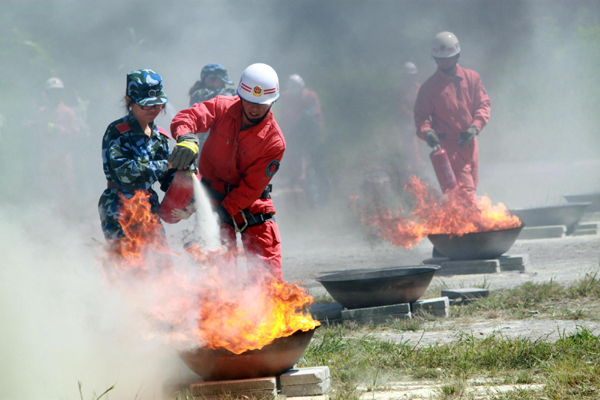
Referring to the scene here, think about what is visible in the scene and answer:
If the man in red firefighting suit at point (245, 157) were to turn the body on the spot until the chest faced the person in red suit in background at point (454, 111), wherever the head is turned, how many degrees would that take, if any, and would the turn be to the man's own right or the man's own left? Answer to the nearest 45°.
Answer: approximately 135° to the man's own left

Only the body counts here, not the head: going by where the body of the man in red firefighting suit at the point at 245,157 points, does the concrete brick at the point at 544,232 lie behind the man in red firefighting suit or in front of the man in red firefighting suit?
behind

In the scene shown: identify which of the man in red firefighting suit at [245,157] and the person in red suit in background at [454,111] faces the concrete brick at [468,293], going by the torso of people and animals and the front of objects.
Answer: the person in red suit in background

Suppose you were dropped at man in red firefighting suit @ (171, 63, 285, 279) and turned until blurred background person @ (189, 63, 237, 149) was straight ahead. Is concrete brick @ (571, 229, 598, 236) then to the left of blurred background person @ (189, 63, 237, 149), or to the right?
right

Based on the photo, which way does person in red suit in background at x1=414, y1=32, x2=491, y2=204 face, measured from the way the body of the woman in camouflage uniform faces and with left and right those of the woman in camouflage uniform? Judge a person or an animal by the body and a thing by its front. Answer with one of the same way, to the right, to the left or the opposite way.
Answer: to the right

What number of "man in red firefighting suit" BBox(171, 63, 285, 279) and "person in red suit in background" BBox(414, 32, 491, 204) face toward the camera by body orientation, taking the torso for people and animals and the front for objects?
2

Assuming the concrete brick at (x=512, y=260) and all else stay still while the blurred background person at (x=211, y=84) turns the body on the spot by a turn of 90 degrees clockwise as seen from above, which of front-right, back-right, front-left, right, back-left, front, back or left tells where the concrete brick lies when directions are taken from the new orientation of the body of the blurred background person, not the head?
back-left

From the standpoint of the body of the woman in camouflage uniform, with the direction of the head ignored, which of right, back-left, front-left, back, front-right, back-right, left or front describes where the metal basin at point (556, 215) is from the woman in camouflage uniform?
left
